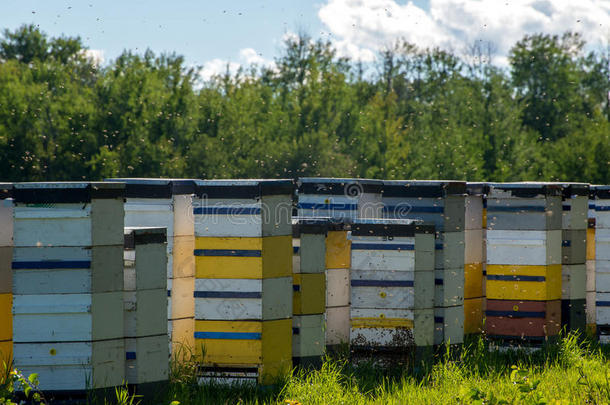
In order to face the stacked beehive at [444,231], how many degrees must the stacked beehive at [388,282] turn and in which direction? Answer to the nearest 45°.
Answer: approximately 135° to its left

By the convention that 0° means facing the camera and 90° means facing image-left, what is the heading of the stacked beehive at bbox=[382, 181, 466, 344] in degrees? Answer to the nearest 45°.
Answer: approximately 0°

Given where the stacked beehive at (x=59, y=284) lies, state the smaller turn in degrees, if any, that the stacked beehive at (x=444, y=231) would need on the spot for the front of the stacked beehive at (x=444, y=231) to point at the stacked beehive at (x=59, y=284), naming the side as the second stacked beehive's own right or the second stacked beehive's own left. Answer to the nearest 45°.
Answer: approximately 45° to the second stacked beehive's own right

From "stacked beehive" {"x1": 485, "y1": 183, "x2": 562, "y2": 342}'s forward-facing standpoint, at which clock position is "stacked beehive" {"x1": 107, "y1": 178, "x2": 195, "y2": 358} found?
"stacked beehive" {"x1": 107, "y1": 178, "x2": 195, "y2": 358} is roughly at 2 o'clock from "stacked beehive" {"x1": 485, "y1": 183, "x2": 562, "y2": 342}.

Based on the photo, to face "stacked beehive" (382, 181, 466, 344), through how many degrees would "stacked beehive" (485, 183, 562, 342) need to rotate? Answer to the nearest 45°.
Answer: approximately 45° to its right

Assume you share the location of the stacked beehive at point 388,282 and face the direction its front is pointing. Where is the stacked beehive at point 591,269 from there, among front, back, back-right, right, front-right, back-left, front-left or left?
back-left

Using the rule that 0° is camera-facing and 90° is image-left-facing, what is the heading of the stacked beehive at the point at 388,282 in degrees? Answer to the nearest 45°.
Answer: approximately 0°
